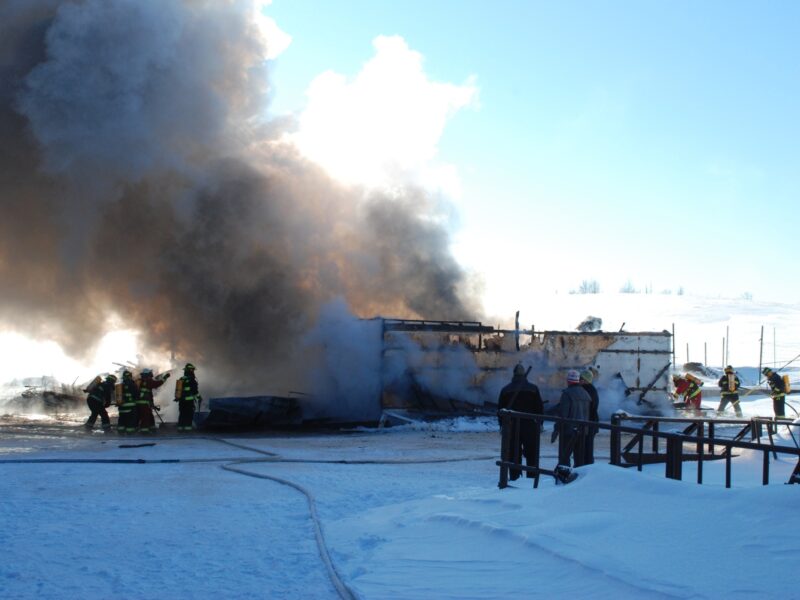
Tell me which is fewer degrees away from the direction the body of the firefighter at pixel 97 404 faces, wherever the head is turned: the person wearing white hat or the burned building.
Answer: the burned building

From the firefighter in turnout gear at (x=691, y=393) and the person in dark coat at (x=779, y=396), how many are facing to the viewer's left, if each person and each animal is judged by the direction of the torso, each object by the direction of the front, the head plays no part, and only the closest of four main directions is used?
2

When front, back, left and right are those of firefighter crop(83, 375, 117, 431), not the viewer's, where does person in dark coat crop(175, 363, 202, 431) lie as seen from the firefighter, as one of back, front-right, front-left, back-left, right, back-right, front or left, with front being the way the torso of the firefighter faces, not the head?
front

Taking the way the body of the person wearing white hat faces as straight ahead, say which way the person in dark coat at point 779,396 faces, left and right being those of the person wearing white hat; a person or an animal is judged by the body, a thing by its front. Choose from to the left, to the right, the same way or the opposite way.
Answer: to the left

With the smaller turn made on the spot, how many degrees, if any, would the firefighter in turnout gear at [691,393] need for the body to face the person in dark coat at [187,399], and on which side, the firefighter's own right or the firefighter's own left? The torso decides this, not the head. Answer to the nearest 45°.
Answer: approximately 45° to the firefighter's own left

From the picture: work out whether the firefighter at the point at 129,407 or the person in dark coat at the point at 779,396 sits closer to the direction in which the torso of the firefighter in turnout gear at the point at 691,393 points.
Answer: the firefighter

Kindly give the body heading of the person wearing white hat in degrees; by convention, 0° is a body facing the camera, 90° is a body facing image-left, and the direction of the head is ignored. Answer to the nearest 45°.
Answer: approximately 180°

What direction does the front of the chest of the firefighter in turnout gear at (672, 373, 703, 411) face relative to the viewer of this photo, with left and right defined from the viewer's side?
facing to the left of the viewer
